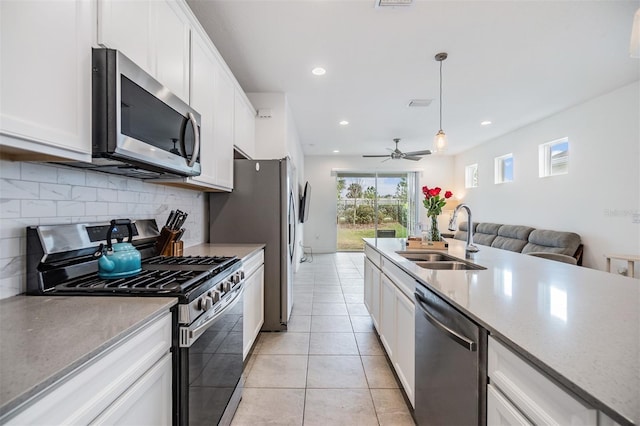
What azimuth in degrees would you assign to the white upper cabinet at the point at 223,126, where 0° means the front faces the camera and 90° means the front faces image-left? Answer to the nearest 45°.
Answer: approximately 270°

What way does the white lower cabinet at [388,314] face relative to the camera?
to the viewer's left

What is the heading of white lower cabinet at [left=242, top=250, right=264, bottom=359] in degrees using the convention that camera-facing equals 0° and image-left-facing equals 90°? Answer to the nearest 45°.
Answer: approximately 270°

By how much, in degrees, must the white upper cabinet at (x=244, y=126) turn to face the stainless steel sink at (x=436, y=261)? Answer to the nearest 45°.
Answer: approximately 45° to its right

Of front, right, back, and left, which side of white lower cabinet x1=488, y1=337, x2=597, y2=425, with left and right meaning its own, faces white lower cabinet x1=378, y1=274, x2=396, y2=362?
right

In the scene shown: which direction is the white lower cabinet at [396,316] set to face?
to the viewer's left

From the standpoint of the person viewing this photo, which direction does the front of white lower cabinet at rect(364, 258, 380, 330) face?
facing to the left of the viewer

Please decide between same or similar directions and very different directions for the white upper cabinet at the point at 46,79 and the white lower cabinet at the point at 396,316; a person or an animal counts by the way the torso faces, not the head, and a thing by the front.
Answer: very different directions

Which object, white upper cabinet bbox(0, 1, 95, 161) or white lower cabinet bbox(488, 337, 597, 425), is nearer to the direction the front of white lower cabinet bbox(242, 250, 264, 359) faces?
the white lower cabinet

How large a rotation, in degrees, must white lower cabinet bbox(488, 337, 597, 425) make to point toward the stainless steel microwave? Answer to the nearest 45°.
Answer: approximately 45° to its right

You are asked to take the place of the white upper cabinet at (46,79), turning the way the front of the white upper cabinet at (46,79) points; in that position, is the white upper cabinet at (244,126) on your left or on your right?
on your left
